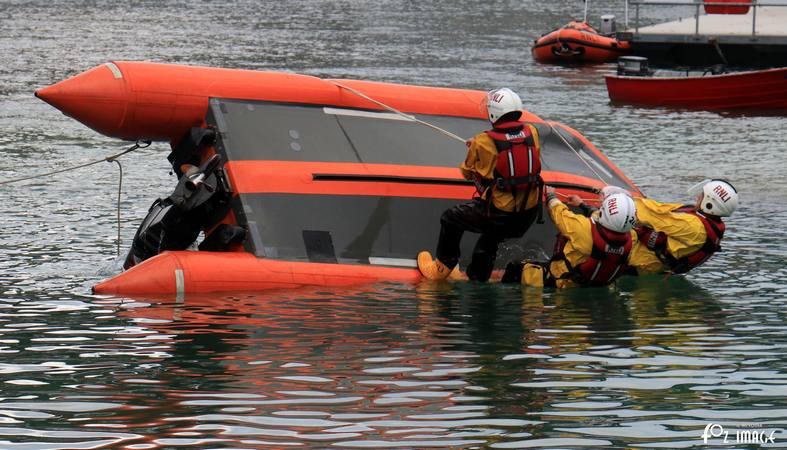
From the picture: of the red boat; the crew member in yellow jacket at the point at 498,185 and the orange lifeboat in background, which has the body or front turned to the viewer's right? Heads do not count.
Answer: the red boat

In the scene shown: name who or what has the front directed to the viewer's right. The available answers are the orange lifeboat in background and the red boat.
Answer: the red boat

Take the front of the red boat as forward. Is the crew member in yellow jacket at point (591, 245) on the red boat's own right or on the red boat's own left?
on the red boat's own right

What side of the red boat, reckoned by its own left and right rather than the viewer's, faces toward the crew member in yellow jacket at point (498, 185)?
right

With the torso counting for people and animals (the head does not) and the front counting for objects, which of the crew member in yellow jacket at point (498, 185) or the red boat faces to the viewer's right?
the red boat

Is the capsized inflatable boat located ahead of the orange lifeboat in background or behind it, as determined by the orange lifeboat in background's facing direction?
ahead

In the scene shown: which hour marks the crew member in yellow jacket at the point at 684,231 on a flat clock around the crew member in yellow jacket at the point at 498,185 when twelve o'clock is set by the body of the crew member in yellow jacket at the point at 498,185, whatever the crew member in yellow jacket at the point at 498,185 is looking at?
the crew member in yellow jacket at the point at 684,231 is roughly at 4 o'clock from the crew member in yellow jacket at the point at 498,185.

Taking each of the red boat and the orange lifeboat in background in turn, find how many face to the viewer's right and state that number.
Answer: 1

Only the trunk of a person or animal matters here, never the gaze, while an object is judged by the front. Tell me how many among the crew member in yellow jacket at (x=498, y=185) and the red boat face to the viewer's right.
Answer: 1

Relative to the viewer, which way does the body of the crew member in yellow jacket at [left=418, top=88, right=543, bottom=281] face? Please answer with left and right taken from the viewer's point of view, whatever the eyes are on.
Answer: facing away from the viewer and to the left of the viewer

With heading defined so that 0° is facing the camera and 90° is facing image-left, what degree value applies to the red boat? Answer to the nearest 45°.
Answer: approximately 270°

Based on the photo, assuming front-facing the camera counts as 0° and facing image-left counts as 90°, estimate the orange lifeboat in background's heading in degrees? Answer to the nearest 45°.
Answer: approximately 45°
